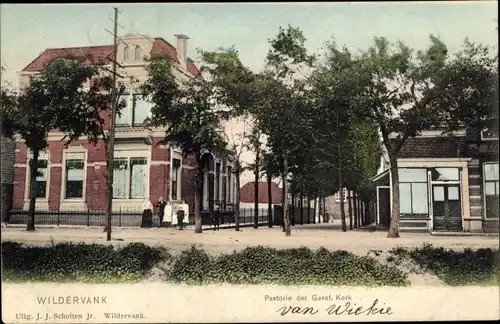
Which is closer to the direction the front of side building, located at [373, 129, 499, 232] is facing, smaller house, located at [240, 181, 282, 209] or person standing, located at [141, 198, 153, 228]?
the person standing

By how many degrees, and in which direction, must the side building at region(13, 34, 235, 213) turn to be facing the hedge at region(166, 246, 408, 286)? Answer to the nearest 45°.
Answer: approximately 45° to its left

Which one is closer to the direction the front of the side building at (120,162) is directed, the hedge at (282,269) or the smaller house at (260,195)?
the hedge

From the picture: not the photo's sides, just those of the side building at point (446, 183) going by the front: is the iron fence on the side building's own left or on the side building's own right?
on the side building's own right

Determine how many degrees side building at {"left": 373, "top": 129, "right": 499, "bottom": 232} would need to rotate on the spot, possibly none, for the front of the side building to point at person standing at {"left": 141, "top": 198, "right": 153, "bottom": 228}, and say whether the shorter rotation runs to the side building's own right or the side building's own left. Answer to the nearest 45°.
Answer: approximately 90° to the side building's own right

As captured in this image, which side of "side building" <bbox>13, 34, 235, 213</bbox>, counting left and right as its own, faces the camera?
front

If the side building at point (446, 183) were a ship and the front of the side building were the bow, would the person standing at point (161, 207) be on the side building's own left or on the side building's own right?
on the side building's own right

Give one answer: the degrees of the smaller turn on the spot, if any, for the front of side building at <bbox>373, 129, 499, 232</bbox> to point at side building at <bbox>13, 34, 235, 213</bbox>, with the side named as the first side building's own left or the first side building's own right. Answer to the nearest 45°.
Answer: approximately 90° to the first side building's own right

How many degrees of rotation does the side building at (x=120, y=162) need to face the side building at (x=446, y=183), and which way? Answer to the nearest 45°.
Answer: approximately 90° to its left

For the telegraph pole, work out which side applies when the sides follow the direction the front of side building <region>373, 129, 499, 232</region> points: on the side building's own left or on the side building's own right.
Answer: on the side building's own right

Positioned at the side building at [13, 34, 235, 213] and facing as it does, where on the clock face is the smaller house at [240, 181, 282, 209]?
The smaller house is roughly at 8 o'clock from the side building.
